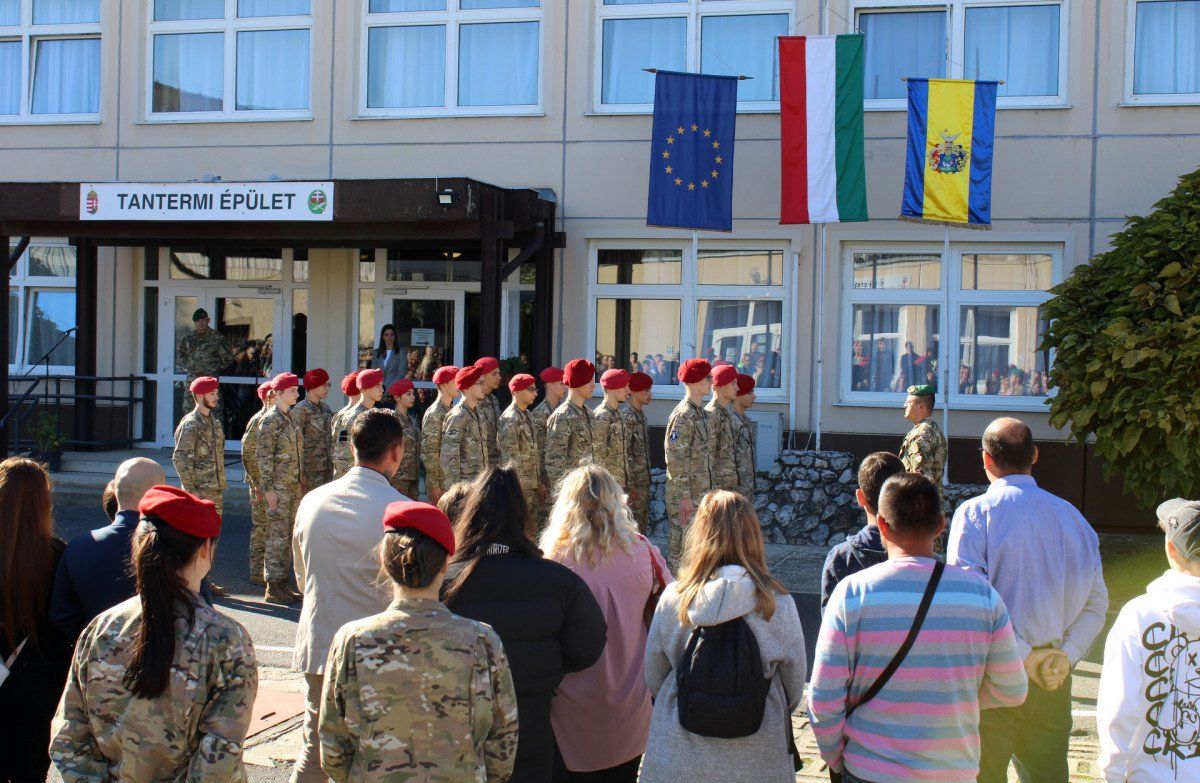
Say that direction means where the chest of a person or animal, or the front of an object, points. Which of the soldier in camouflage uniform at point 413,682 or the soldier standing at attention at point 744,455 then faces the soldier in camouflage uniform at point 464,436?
the soldier in camouflage uniform at point 413,682

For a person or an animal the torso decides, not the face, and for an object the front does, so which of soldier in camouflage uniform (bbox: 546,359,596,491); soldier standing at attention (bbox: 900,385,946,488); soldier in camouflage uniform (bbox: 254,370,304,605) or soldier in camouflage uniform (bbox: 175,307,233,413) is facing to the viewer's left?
the soldier standing at attention

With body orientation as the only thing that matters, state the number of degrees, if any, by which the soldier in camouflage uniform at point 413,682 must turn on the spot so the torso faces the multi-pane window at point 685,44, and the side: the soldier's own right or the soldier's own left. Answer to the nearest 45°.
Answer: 0° — they already face it

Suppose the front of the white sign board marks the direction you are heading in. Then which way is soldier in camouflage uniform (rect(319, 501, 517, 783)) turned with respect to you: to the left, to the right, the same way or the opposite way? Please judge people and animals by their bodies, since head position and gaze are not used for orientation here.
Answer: the opposite way

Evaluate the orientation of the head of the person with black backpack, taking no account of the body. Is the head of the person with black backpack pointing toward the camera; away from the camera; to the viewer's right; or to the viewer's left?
away from the camera

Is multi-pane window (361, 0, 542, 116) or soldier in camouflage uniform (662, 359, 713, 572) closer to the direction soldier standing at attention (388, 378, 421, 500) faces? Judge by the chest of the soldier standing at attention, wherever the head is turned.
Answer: the soldier in camouflage uniform

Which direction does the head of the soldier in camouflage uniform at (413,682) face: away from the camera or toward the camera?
away from the camera
